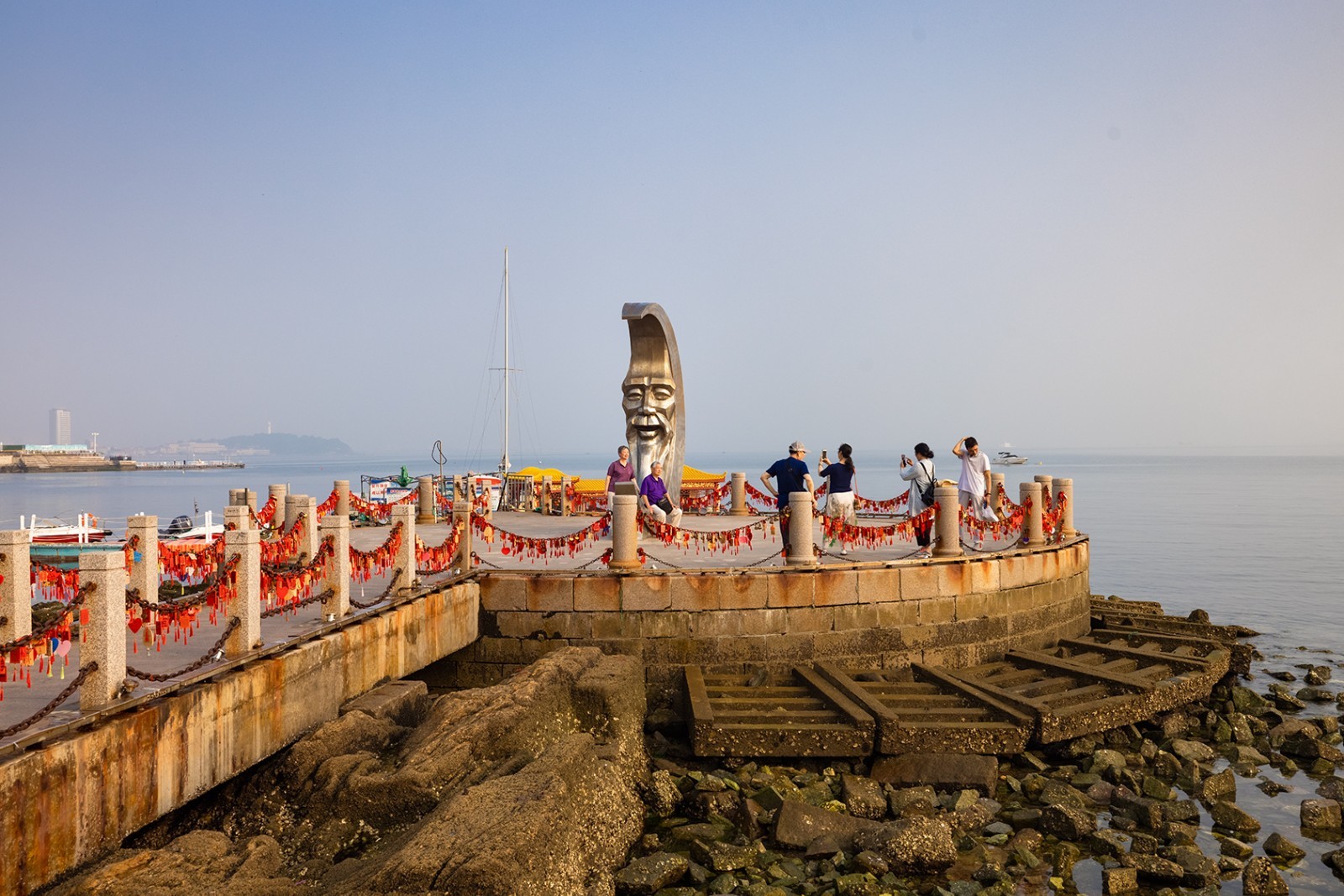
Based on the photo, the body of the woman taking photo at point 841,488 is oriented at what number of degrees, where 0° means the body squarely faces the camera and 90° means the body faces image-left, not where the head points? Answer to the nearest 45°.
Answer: approximately 135°

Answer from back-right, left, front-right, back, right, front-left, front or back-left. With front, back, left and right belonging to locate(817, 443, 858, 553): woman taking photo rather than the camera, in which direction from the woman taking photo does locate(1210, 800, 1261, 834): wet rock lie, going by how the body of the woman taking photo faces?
back

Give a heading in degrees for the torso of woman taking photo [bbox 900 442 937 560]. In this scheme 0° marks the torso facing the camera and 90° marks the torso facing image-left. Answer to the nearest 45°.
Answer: approximately 90°

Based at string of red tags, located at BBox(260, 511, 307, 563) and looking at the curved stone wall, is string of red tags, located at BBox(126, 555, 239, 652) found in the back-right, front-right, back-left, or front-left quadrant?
back-right

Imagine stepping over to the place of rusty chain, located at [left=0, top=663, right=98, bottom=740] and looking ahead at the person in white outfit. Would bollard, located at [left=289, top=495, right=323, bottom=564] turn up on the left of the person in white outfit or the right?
left

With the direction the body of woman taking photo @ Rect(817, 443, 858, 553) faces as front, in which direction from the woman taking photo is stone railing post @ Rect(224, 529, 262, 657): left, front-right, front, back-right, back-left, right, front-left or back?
left

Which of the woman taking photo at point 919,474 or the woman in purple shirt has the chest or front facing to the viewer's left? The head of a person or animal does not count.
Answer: the woman taking photo

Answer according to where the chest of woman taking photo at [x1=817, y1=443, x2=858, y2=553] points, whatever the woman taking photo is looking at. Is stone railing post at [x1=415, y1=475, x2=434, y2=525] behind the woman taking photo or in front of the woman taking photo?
in front

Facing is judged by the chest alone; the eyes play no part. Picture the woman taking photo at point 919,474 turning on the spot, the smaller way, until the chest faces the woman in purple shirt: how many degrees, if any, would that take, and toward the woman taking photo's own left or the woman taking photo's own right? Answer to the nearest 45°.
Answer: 0° — they already face them

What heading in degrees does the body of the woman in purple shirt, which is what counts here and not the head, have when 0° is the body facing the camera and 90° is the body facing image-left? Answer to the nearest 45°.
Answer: approximately 315°

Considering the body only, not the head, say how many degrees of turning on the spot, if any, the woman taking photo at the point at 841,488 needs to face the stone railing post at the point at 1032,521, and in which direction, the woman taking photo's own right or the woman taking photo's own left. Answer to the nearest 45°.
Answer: approximately 135° to the woman taking photo's own right

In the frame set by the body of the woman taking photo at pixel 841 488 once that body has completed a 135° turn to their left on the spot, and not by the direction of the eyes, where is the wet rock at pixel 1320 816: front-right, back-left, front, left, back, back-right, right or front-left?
front-left

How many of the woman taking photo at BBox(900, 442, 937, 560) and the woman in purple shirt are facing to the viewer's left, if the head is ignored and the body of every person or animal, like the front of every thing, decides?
1

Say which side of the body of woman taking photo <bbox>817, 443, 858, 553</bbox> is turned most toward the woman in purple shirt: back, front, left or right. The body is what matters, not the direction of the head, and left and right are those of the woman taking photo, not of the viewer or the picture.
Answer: front

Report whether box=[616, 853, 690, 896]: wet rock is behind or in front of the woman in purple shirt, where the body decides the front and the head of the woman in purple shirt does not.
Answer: in front
